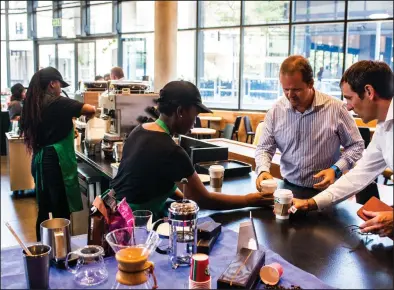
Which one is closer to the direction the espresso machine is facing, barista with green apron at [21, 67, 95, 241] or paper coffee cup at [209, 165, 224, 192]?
the barista with green apron

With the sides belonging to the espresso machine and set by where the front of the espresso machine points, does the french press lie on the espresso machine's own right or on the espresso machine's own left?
on the espresso machine's own left

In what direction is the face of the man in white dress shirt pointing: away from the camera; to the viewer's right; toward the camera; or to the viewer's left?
to the viewer's left

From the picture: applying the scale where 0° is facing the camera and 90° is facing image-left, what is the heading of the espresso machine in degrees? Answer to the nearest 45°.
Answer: approximately 90°

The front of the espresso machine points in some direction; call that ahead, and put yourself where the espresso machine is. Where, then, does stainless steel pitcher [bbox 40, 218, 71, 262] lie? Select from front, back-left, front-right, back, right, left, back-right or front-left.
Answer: left

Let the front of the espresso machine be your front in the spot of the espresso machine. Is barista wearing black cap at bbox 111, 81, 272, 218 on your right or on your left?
on your left

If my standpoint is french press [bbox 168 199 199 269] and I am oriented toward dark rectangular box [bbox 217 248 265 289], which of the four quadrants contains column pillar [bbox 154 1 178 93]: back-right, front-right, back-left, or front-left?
back-left

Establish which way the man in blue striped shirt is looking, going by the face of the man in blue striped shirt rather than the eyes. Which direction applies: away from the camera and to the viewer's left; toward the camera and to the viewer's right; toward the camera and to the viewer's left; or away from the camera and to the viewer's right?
toward the camera and to the viewer's left

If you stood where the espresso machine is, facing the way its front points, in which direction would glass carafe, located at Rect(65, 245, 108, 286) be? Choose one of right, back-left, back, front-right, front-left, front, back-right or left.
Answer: left

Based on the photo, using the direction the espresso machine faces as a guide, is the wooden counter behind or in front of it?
behind

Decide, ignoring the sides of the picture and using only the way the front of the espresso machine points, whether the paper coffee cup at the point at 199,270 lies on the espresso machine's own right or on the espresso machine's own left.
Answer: on the espresso machine's own left

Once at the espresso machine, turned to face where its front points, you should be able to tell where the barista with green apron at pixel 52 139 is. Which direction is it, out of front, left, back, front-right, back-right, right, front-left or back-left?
front-left
